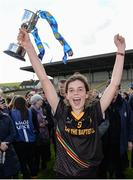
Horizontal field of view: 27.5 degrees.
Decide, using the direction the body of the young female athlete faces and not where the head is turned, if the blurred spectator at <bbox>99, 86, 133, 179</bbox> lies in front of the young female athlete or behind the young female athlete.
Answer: behind

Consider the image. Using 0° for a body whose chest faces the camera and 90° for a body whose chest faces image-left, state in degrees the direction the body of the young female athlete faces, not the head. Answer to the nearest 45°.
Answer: approximately 0°
